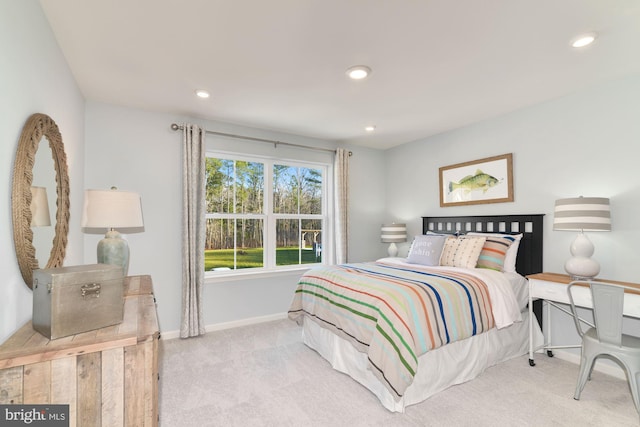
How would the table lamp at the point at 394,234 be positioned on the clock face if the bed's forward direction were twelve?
The table lamp is roughly at 4 o'clock from the bed.

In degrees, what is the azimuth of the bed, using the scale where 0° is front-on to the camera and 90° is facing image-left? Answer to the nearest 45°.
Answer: approximately 45°

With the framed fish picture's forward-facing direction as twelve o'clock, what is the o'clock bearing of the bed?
The bed is roughly at 11 o'clock from the framed fish picture.

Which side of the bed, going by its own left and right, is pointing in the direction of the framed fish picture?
back

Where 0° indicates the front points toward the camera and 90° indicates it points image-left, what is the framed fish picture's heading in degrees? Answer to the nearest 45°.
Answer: approximately 45°

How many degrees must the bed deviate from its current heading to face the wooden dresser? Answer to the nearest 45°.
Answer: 0° — it already faces it
